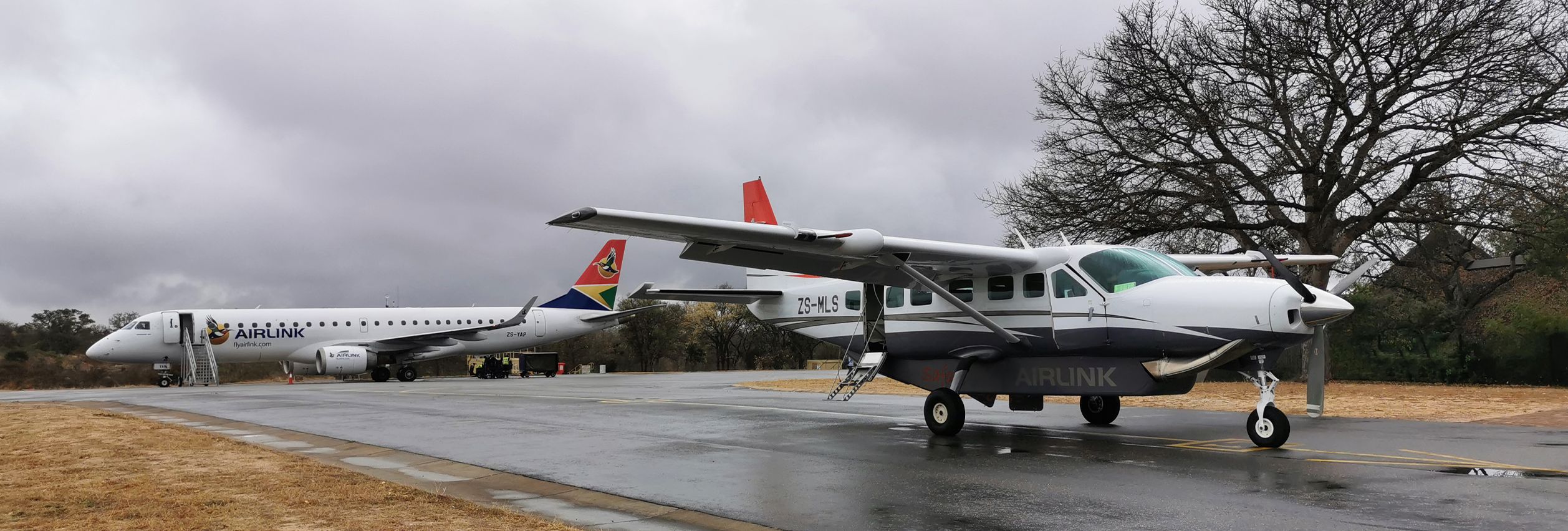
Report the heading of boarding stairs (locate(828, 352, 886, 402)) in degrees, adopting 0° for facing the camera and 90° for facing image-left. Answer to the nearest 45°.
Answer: approximately 45°

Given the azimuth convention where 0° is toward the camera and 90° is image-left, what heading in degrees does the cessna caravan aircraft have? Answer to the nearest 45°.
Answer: approximately 315°

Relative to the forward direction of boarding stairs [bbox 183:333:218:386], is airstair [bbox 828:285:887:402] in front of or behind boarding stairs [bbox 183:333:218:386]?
in front

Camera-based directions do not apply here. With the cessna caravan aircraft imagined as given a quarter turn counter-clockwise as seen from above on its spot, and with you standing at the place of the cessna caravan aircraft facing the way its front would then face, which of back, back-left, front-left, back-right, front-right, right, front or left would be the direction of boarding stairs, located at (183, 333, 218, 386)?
left

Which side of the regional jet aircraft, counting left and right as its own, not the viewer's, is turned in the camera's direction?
left

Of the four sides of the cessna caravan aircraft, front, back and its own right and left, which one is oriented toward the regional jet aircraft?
back

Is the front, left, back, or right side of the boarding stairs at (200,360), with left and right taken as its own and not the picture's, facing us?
front

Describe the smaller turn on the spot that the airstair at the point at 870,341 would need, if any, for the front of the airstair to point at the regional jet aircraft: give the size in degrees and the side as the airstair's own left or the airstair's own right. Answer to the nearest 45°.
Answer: approximately 90° to the airstair's own right

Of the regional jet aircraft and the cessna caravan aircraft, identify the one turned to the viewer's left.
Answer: the regional jet aircraft

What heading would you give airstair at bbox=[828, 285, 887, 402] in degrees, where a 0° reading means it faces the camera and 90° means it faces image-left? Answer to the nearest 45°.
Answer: approximately 45°

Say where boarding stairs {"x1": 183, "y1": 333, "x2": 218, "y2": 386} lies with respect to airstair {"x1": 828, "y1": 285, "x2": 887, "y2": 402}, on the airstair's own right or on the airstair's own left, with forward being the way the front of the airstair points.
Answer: on the airstair's own right

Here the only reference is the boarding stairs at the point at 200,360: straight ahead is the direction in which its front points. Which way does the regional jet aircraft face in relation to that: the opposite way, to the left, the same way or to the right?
to the right

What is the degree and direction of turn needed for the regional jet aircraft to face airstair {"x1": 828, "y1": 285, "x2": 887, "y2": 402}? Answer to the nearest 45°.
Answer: approximately 90° to its left
